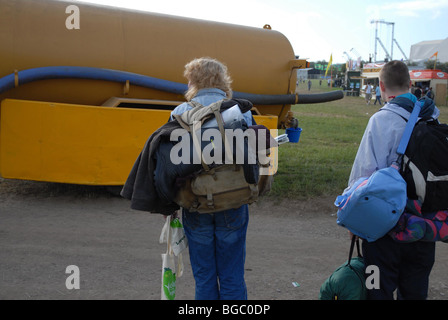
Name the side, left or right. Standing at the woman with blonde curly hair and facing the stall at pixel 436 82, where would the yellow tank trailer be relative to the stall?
left

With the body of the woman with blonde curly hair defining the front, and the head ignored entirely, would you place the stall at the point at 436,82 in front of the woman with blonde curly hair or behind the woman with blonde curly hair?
in front

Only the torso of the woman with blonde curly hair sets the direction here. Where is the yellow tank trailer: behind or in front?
in front

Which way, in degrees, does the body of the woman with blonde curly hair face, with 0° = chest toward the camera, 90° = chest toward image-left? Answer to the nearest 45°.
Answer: approximately 180°
